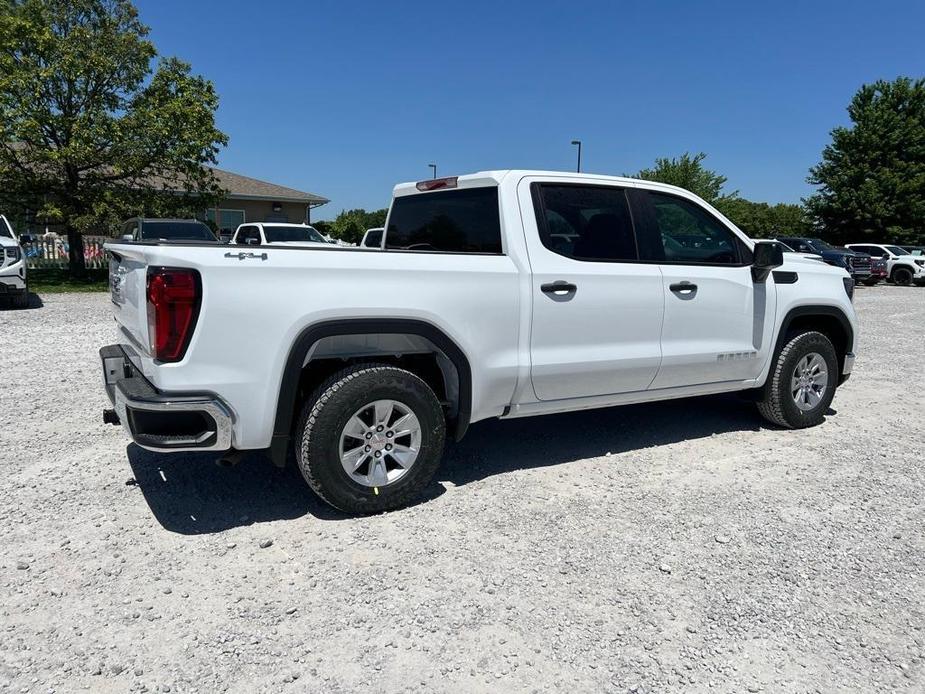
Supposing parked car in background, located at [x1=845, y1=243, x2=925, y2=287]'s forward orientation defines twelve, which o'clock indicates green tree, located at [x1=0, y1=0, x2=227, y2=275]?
The green tree is roughly at 3 o'clock from the parked car in background.

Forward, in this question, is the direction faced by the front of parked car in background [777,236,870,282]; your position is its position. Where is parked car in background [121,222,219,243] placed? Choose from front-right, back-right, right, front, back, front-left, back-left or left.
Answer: right

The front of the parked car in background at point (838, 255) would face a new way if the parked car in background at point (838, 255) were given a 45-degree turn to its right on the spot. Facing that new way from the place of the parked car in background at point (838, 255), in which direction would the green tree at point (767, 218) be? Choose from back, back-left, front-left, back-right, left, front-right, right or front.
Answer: back

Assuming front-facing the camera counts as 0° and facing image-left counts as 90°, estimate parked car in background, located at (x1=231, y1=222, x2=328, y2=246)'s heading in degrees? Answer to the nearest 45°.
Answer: approximately 315°

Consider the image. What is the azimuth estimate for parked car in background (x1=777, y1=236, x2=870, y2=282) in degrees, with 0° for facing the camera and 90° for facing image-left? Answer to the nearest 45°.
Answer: approximately 315°

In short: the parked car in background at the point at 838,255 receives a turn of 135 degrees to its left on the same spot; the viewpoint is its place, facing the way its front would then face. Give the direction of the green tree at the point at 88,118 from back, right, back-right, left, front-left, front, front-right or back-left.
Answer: back-left

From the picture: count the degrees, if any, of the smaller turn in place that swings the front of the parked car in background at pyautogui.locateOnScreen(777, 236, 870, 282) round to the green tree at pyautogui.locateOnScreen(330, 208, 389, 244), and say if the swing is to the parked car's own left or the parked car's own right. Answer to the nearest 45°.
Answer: approximately 135° to the parked car's own right

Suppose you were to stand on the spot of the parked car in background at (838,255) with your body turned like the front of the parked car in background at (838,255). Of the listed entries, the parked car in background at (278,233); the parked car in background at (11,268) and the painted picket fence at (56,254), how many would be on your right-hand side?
3

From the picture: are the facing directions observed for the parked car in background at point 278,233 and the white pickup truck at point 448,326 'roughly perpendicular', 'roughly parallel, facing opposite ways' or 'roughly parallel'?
roughly perpendicular

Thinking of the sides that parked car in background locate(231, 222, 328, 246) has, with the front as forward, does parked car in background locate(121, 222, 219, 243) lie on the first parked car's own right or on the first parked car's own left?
on the first parked car's own right

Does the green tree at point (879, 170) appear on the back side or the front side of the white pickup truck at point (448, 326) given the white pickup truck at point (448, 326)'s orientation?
on the front side

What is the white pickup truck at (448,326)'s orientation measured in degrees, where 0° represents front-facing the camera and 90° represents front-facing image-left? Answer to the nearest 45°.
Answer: approximately 225°

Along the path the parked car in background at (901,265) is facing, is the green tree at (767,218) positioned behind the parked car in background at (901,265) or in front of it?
behind

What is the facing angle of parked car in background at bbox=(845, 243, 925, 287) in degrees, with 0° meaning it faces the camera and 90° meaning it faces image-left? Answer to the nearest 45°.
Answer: approximately 315°
